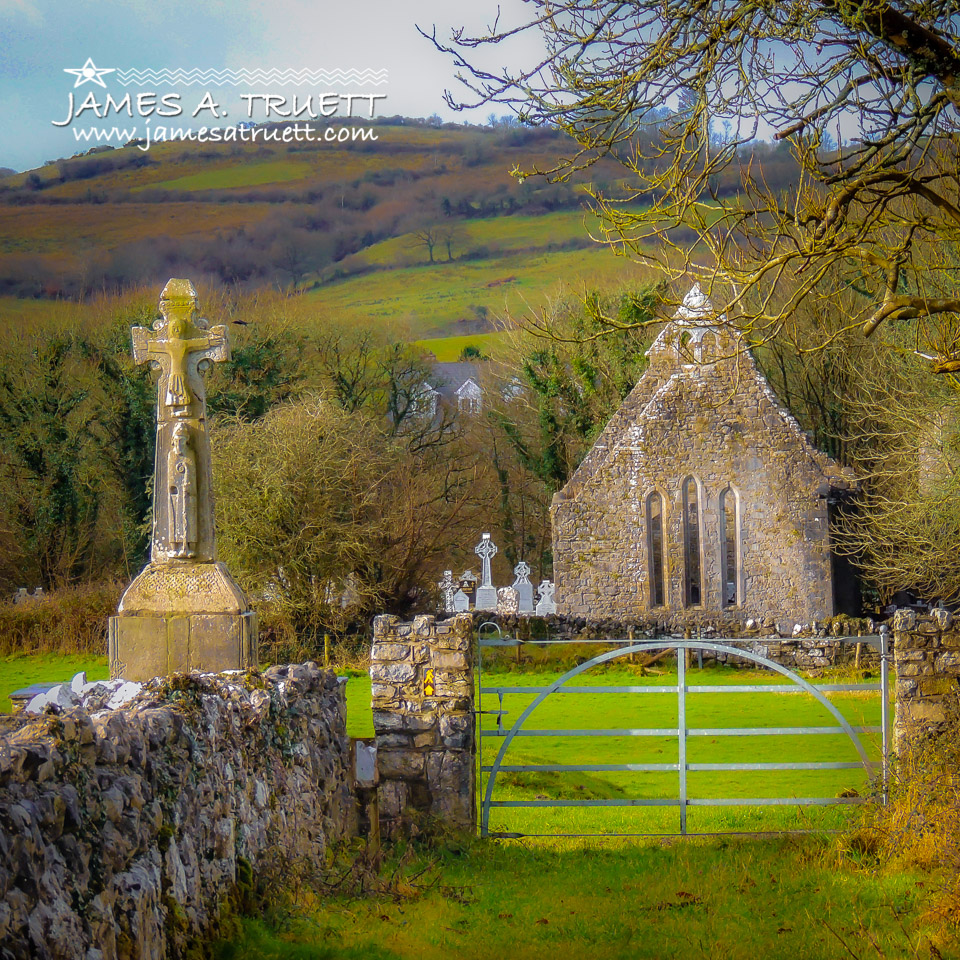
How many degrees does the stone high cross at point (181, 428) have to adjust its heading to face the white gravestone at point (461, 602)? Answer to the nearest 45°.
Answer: approximately 180°

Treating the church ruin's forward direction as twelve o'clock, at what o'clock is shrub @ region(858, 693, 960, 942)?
The shrub is roughly at 12 o'clock from the church ruin.

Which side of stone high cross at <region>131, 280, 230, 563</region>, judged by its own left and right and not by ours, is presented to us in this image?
front

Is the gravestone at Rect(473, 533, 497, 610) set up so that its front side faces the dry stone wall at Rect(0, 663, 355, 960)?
yes

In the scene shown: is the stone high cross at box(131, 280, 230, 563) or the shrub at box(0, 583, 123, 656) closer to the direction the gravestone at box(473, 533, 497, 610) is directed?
the stone high cross

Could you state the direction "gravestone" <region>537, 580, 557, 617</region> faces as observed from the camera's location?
facing the viewer

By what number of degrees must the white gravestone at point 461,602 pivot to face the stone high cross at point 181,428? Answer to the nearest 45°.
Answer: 0° — it already faces it

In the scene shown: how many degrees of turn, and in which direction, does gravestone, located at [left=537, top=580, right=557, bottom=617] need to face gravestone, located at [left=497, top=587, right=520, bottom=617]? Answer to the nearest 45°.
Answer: approximately 135° to its right

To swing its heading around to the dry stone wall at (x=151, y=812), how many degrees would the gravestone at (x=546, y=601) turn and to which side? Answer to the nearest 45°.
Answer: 0° — it already faces it

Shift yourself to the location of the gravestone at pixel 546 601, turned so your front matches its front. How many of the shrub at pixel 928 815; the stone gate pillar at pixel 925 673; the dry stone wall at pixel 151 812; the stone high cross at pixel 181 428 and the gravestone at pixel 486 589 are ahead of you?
4

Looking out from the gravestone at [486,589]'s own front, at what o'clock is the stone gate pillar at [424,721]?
The stone gate pillar is roughly at 12 o'clock from the gravestone.
